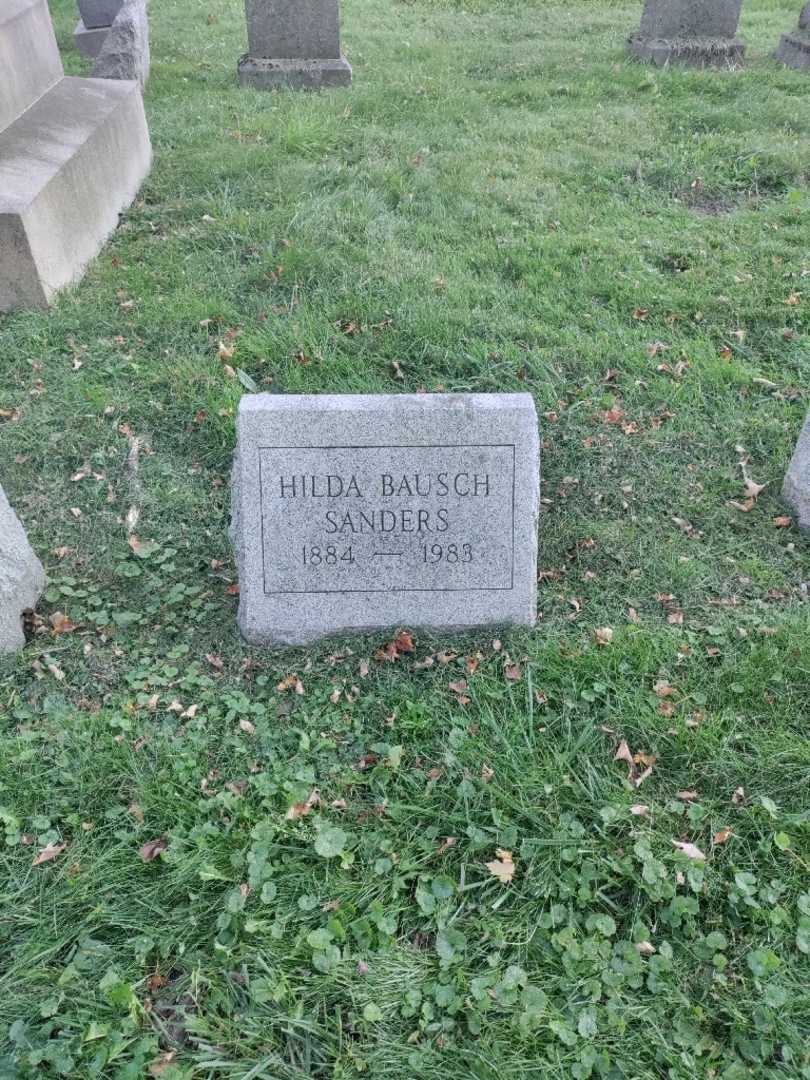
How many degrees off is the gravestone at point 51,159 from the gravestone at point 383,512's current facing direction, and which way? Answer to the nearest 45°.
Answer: approximately 135° to its right

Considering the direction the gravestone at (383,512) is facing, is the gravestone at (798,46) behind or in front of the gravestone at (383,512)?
behind

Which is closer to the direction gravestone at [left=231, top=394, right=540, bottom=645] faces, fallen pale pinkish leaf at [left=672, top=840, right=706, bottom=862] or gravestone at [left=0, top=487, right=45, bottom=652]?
the fallen pale pinkish leaf

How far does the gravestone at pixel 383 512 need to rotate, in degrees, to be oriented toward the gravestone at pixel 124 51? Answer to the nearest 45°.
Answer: approximately 180°

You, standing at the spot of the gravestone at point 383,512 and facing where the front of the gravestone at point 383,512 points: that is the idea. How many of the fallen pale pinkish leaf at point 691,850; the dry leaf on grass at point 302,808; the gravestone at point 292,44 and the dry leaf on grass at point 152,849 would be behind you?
1

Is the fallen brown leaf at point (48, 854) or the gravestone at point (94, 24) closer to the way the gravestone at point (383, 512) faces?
the fallen brown leaf

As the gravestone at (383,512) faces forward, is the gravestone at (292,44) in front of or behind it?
behind

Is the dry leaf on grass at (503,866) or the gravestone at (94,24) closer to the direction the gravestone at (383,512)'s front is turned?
the dry leaf on grass

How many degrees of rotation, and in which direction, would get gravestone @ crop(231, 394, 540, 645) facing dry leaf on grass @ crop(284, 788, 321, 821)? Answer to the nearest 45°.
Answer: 0° — it already faces it

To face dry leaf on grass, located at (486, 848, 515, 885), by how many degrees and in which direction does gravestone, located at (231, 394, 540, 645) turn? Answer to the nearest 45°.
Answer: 0° — it already faces it

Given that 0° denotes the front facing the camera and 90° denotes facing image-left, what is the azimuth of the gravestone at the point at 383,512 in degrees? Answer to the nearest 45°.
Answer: approximately 0°

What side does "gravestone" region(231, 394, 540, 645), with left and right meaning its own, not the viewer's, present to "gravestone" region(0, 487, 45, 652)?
right

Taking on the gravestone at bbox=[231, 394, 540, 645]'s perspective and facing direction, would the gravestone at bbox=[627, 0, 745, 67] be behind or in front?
behind

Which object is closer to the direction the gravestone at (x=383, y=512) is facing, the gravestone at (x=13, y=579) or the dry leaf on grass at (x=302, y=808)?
the dry leaf on grass

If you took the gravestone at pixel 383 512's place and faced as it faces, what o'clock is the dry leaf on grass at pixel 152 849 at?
The dry leaf on grass is roughly at 1 o'clock from the gravestone.
